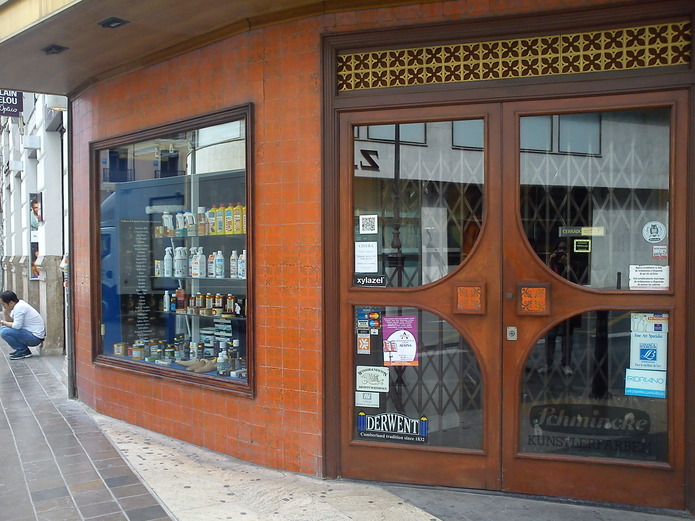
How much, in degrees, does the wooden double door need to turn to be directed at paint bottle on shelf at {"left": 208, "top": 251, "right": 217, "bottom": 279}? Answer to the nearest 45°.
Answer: approximately 90° to its right

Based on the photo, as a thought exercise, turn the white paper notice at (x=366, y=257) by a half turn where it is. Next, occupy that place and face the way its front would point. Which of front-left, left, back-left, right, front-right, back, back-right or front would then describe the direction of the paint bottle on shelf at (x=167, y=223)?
front-left

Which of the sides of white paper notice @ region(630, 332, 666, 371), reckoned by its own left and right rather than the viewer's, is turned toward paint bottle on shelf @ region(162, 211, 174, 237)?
right

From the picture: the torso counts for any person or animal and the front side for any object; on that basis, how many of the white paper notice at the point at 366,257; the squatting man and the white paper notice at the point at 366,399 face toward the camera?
2

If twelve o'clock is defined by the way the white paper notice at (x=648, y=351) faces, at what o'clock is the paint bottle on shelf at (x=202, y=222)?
The paint bottle on shelf is roughly at 3 o'clock from the white paper notice.

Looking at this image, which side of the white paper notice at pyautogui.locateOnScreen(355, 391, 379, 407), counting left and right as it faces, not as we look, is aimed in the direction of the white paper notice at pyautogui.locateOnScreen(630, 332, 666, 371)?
left

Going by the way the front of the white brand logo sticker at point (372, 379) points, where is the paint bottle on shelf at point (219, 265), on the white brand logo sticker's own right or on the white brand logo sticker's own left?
on the white brand logo sticker's own right

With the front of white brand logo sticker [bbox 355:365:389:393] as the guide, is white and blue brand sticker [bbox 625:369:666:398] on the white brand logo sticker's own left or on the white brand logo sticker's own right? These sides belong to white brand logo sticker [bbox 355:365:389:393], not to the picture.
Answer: on the white brand logo sticker's own left

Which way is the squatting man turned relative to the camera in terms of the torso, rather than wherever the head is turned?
to the viewer's left

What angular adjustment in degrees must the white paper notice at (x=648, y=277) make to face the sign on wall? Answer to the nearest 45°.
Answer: approximately 90° to its right

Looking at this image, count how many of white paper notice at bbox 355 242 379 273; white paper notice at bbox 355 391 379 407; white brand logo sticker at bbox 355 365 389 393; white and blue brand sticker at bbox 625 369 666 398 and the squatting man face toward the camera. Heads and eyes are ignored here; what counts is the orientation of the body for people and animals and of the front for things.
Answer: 4

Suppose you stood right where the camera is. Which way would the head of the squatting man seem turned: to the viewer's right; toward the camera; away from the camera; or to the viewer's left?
to the viewer's left
